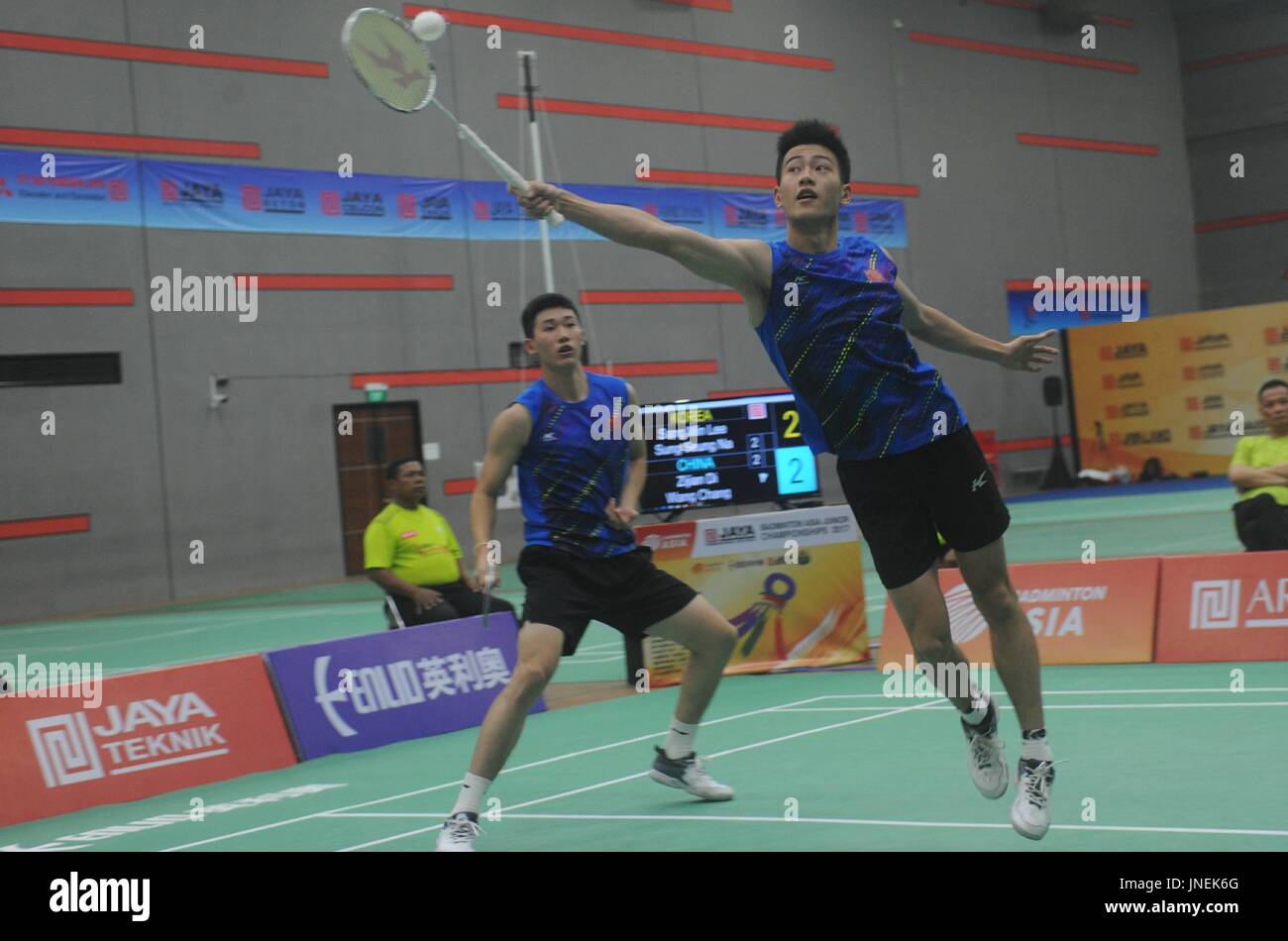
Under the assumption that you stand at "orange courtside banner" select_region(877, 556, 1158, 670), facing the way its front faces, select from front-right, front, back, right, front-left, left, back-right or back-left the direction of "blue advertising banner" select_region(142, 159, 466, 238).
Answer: back-right

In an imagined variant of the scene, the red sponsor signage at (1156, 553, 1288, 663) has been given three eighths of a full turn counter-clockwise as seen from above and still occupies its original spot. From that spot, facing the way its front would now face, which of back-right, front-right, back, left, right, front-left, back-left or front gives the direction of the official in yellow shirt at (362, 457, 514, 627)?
back-left

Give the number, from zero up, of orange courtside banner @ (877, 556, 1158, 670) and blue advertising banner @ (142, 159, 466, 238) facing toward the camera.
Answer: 2

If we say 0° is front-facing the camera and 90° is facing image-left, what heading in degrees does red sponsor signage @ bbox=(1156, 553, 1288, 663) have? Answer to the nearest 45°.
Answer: approximately 0°

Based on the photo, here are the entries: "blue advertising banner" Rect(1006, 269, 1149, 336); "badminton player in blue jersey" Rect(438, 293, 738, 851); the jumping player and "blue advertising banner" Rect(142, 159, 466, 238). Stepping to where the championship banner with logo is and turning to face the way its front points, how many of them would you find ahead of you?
2

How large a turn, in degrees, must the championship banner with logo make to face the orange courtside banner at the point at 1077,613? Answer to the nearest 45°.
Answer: approximately 45° to its left

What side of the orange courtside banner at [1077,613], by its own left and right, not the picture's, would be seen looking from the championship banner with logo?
right

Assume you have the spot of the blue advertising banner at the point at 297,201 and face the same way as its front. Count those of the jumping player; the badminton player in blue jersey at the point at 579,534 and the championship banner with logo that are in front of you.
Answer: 3
